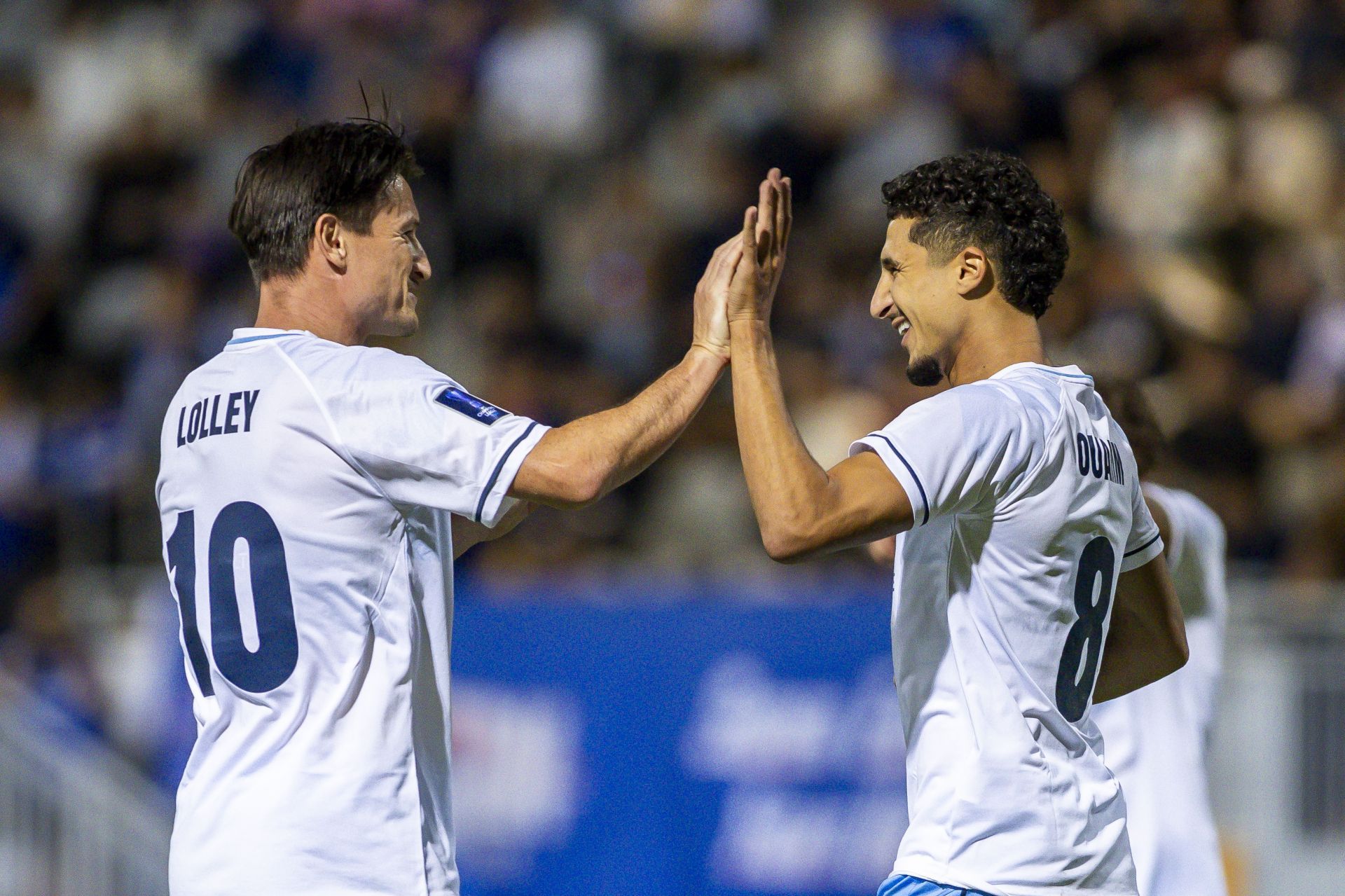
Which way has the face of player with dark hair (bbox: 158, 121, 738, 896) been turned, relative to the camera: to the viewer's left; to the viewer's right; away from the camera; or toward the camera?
to the viewer's right

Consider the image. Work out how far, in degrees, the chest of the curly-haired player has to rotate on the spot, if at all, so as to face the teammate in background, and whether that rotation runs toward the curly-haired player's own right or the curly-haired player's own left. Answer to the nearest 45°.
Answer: approximately 45° to the curly-haired player's own right

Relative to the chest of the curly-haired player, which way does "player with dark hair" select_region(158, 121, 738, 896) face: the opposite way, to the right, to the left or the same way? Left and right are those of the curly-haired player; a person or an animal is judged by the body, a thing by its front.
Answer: to the right

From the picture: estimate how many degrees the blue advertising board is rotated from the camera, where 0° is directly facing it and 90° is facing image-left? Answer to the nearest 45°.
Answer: approximately 0°

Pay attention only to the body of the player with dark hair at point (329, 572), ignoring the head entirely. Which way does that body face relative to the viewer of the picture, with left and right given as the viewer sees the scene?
facing away from the viewer and to the right of the viewer

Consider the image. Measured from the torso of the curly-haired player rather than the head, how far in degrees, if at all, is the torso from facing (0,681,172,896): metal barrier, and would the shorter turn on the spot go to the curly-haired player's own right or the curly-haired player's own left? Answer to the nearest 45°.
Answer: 0° — they already face it

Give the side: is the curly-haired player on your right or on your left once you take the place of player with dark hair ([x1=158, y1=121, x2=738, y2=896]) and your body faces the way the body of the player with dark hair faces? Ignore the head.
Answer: on your right

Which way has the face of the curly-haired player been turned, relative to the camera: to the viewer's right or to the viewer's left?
to the viewer's left

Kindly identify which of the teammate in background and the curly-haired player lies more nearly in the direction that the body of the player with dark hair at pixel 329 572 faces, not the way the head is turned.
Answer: the teammate in background
